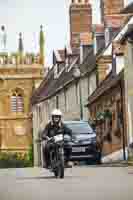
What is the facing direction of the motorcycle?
toward the camera

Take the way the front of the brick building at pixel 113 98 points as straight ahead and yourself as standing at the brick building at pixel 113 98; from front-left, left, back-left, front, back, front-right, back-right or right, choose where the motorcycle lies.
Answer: left

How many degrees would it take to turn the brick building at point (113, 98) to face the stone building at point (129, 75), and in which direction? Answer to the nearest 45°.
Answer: approximately 90° to its left

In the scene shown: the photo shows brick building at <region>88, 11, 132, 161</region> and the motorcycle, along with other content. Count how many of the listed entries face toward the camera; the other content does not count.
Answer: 1

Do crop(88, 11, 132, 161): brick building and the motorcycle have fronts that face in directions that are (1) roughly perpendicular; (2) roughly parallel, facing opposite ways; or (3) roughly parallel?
roughly perpendicular

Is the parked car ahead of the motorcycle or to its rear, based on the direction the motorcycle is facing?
to the rear

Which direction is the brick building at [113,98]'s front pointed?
to the viewer's left
